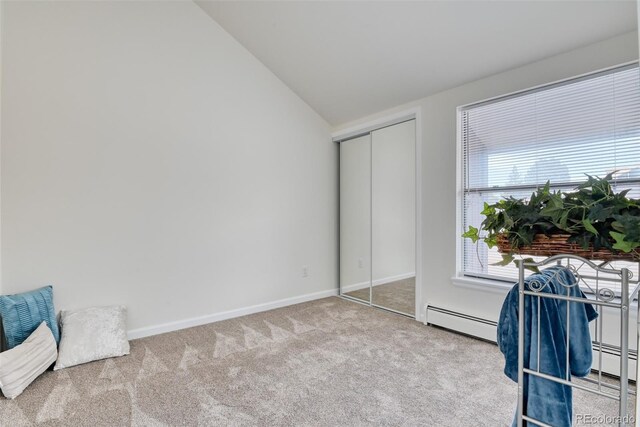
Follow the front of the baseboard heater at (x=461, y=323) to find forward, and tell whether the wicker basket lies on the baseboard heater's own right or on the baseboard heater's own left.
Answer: on the baseboard heater's own left

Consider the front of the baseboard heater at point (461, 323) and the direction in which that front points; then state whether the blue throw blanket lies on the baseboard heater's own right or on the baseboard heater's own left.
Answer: on the baseboard heater's own left

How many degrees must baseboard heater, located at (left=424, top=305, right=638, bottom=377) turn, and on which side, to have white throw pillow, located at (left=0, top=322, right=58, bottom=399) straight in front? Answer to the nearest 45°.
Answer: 0° — it already faces it

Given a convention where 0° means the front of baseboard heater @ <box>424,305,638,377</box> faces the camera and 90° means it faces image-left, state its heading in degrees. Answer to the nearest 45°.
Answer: approximately 45°

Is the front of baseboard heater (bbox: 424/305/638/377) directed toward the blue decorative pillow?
yes

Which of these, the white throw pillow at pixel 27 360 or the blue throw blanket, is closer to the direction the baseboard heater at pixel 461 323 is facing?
the white throw pillow

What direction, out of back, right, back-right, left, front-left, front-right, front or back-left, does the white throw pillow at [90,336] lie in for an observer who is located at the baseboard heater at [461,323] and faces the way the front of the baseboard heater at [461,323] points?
front

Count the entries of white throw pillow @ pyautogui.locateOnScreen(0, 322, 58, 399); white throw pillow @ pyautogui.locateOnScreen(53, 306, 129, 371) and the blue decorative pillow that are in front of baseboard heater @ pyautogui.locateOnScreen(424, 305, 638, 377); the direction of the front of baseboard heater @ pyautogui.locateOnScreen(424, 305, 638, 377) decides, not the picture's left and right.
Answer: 3
